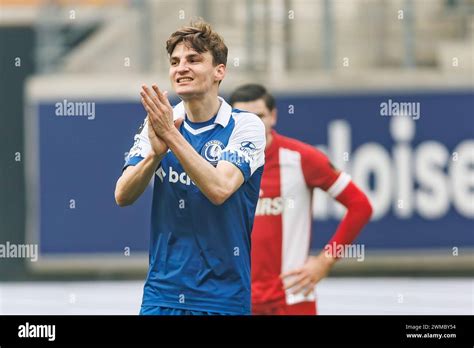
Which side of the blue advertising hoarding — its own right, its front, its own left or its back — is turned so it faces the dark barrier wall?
right

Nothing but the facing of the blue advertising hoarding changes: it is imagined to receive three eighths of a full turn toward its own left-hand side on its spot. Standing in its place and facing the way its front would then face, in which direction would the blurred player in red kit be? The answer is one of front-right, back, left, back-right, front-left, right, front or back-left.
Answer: back-right

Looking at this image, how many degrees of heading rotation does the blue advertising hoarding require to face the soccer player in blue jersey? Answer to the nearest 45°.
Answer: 0° — it already faces them

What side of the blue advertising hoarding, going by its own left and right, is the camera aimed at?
front
